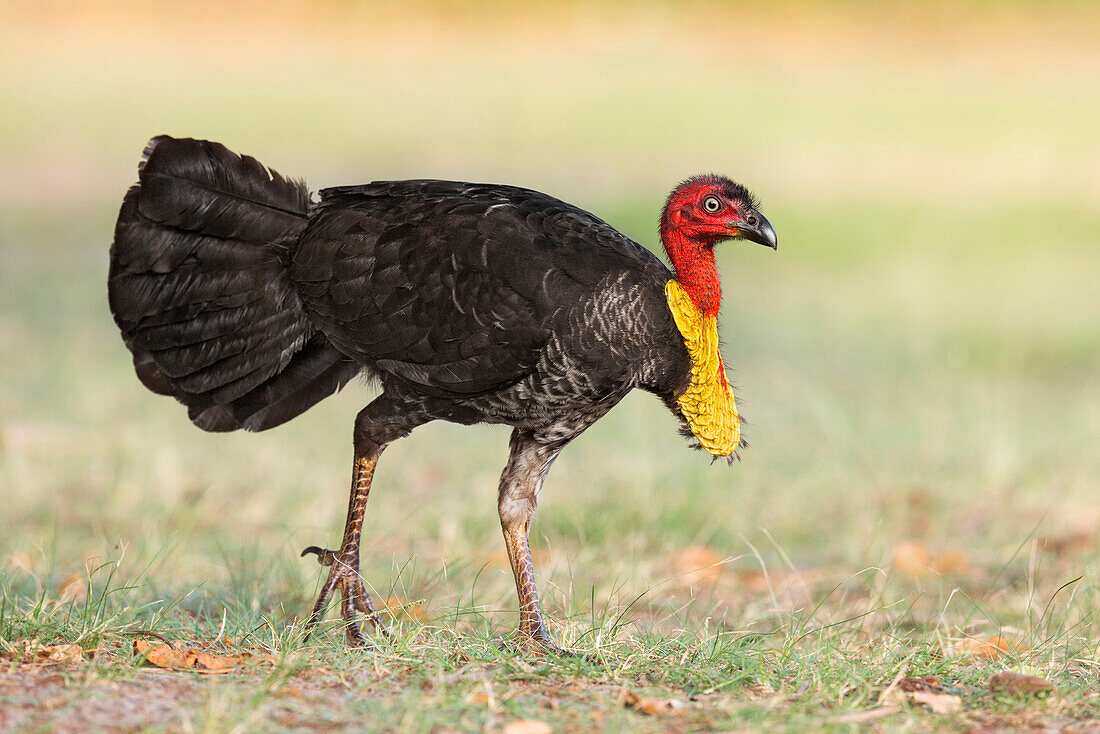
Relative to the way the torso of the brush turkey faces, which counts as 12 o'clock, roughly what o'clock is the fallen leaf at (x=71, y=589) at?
The fallen leaf is roughly at 6 o'clock from the brush turkey.

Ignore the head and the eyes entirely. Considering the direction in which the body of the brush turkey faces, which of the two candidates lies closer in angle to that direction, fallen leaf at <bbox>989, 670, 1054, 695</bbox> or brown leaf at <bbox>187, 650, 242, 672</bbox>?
the fallen leaf

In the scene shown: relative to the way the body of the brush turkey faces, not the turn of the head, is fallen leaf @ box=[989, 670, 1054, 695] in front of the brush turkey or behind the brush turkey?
in front

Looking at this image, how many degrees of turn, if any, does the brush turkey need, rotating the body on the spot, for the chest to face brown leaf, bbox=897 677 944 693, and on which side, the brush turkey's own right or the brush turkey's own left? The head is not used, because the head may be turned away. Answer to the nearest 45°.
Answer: approximately 45° to the brush turkey's own right

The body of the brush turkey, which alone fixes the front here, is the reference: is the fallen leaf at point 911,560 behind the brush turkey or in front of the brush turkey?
in front

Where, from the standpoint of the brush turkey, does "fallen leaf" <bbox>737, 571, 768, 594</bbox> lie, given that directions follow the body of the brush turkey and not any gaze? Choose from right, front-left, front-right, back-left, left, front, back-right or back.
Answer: front-left

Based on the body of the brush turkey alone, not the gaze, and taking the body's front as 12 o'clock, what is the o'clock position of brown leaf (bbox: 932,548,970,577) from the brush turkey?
The brown leaf is roughly at 11 o'clock from the brush turkey.

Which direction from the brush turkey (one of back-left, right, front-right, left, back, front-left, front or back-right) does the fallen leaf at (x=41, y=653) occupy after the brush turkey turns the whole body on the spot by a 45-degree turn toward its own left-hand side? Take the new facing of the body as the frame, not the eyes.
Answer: back

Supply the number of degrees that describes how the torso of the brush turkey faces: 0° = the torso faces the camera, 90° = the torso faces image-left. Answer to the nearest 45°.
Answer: approximately 270°

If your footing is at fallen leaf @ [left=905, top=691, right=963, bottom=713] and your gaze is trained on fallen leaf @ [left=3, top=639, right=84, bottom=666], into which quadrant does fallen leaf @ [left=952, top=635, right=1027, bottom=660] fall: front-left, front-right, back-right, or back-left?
back-right
